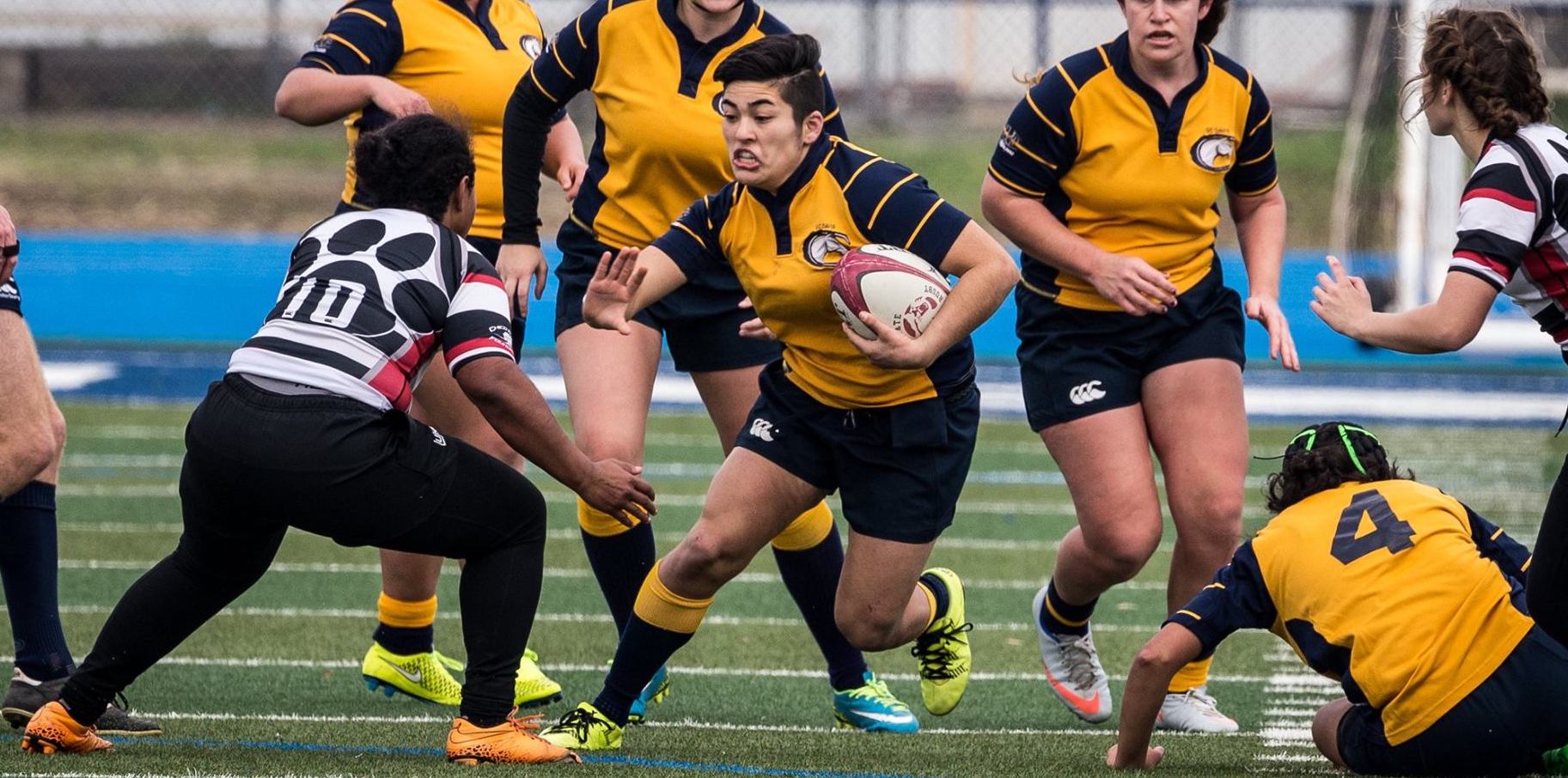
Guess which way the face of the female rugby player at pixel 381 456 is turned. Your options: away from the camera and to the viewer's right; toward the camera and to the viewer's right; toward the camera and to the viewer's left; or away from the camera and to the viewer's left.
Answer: away from the camera and to the viewer's right

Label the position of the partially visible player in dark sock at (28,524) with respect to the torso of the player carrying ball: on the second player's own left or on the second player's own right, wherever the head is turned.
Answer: on the second player's own right

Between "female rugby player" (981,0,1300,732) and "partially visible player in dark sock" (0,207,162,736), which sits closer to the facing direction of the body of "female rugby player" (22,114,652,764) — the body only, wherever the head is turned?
the female rugby player

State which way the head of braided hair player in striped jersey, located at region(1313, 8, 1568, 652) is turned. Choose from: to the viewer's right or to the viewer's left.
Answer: to the viewer's left

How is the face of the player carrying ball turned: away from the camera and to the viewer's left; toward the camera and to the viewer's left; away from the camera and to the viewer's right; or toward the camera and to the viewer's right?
toward the camera and to the viewer's left

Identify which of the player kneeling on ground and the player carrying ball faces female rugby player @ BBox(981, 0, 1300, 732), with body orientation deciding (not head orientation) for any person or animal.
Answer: the player kneeling on ground

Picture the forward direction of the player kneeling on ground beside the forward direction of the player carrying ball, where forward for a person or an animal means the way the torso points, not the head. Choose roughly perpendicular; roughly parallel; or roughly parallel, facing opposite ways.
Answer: roughly perpendicular

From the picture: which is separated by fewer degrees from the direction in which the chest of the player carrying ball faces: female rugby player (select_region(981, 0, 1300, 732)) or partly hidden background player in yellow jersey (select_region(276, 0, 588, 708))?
the partly hidden background player in yellow jersey

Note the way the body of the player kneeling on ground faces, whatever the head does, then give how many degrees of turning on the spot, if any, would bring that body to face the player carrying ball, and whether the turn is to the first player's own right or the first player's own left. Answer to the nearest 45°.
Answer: approximately 45° to the first player's own left

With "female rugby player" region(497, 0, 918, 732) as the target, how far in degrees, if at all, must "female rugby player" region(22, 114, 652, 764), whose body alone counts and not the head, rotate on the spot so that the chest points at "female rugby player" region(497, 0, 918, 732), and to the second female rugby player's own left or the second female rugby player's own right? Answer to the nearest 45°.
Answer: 0° — they already face them

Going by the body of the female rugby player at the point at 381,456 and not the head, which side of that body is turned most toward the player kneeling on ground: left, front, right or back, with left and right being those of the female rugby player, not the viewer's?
right

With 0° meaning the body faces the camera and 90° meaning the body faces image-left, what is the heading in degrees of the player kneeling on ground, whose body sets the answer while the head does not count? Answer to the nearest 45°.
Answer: approximately 135°

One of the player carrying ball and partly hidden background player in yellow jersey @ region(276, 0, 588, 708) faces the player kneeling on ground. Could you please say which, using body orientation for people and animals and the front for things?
the partly hidden background player in yellow jersey

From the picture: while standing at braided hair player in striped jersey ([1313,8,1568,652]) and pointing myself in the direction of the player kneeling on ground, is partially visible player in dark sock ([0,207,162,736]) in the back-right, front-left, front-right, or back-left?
front-right

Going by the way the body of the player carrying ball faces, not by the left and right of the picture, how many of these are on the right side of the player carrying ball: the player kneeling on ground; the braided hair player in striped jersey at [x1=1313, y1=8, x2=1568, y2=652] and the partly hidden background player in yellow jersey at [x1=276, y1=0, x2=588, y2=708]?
1

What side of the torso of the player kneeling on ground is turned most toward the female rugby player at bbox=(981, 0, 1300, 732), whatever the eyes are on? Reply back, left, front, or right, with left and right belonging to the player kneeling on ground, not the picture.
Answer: front
